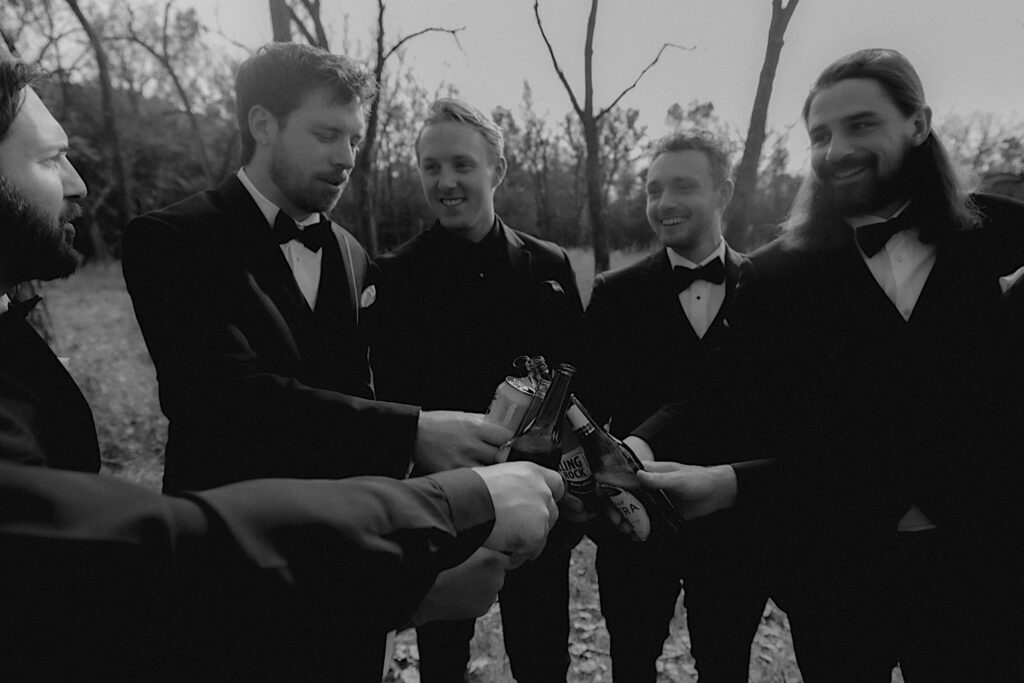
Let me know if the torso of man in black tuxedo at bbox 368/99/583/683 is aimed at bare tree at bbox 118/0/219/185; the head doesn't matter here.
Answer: no

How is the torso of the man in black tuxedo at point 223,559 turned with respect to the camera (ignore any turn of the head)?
to the viewer's right

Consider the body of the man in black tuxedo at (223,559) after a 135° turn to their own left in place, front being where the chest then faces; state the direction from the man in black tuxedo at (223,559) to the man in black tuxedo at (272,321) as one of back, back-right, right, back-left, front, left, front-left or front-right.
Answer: front-right

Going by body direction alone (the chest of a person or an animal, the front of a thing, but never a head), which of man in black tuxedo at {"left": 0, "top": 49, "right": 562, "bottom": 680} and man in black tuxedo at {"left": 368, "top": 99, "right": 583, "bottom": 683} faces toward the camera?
man in black tuxedo at {"left": 368, "top": 99, "right": 583, "bottom": 683}

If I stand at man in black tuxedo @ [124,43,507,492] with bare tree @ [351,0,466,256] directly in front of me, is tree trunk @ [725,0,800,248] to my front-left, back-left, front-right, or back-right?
front-right

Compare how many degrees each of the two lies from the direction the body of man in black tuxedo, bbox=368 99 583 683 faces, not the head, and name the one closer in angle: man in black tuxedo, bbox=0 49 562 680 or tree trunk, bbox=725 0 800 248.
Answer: the man in black tuxedo

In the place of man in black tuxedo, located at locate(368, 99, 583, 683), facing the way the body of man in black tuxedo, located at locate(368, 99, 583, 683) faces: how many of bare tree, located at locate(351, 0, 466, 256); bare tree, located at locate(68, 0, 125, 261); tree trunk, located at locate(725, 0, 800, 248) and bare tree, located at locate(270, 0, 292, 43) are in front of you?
0

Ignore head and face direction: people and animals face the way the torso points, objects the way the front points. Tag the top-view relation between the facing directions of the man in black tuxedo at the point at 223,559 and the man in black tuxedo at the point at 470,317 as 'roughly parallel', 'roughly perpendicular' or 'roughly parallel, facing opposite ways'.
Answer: roughly perpendicular

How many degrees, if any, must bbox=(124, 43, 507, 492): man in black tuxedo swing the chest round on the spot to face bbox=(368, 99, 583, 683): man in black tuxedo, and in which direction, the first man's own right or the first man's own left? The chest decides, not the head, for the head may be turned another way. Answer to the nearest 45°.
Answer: approximately 90° to the first man's own left

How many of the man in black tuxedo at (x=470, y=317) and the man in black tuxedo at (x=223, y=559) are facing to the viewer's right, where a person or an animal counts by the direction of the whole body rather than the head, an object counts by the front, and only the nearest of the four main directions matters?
1

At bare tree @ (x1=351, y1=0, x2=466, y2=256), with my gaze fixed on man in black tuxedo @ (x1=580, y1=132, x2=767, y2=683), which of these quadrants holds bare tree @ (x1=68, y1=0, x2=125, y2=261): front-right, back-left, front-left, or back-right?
back-right

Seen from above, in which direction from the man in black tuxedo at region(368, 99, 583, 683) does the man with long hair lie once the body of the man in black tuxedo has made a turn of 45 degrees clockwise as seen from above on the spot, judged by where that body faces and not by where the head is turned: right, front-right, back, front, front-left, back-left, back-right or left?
left

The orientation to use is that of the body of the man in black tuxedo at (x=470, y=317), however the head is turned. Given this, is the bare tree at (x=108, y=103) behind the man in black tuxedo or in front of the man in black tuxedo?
behind

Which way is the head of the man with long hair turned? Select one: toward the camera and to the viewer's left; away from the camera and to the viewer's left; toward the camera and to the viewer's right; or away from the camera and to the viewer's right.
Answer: toward the camera and to the viewer's left

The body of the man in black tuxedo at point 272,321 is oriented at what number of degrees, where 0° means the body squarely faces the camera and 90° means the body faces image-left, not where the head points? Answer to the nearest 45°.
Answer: approximately 315°

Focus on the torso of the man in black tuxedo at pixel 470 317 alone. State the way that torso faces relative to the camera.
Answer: toward the camera

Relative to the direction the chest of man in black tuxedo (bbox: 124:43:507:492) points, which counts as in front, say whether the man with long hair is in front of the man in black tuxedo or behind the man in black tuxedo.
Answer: in front

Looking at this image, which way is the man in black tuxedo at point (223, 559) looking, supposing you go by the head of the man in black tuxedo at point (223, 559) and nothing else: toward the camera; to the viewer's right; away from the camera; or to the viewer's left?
to the viewer's right
